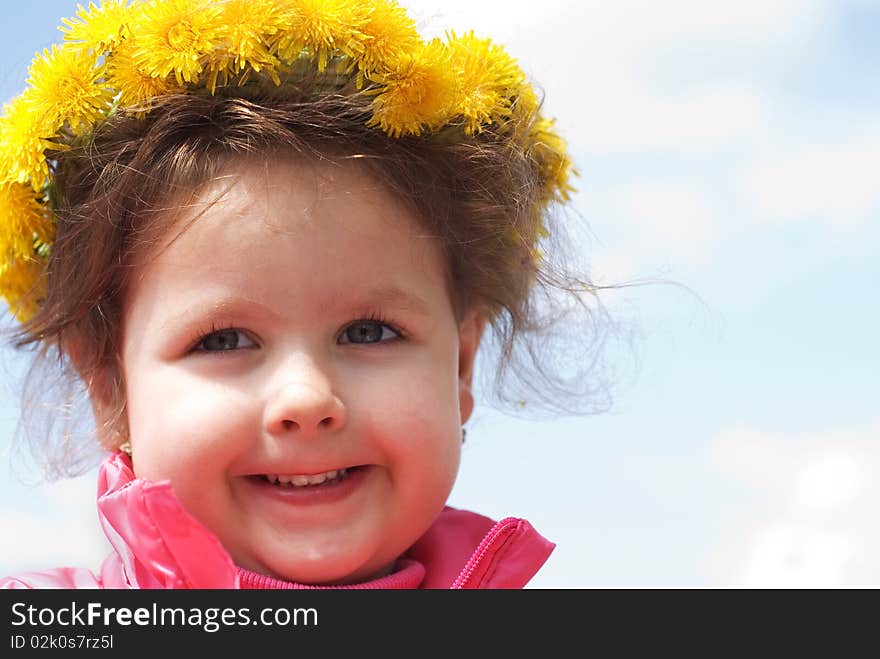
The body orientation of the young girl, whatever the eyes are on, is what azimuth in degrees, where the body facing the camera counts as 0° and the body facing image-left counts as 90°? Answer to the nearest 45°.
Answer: approximately 0°
